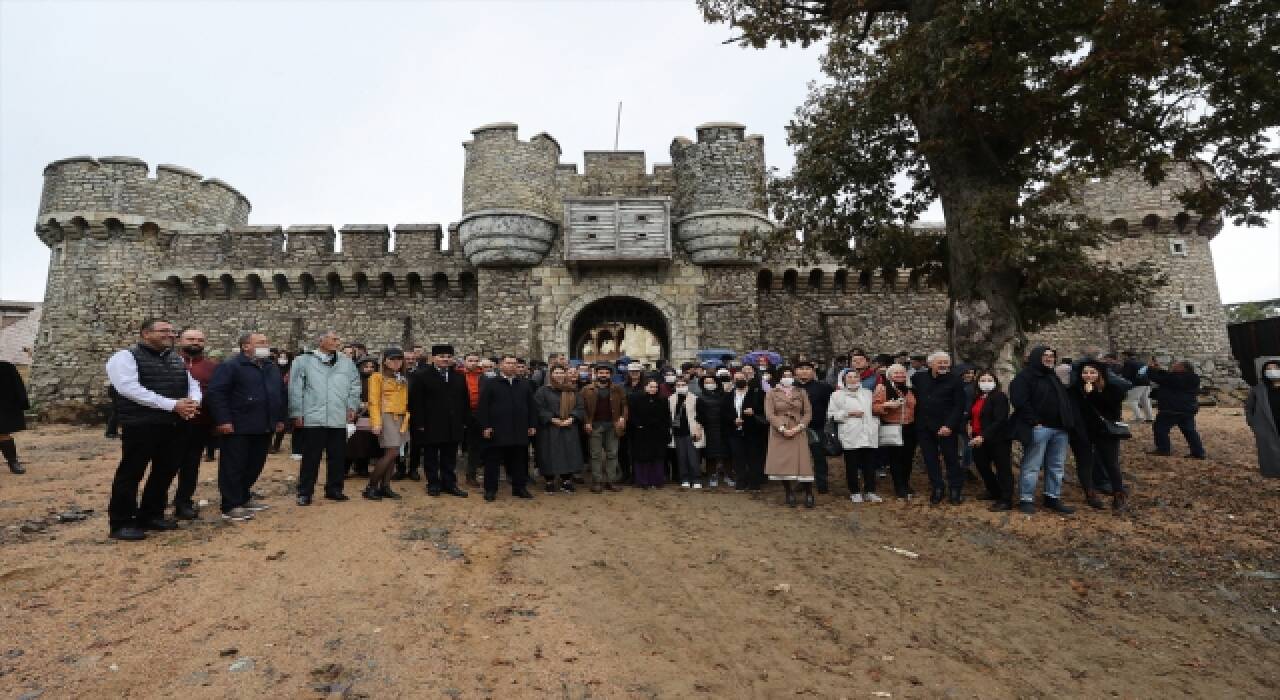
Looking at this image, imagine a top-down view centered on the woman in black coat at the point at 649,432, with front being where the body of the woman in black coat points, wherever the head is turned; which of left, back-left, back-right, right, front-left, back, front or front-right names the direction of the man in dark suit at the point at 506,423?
front-right

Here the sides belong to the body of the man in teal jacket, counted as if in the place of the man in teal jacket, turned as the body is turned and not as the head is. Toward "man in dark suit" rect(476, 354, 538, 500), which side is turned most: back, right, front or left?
left

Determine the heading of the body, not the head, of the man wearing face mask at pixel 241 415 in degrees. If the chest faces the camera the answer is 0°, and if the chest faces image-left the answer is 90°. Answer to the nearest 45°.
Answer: approximately 315°

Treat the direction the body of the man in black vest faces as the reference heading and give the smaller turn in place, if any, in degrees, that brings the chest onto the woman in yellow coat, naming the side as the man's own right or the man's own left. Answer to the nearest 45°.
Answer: approximately 90° to the man's own left

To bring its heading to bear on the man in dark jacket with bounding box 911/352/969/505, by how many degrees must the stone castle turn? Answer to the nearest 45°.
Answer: approximately 45° to its left
